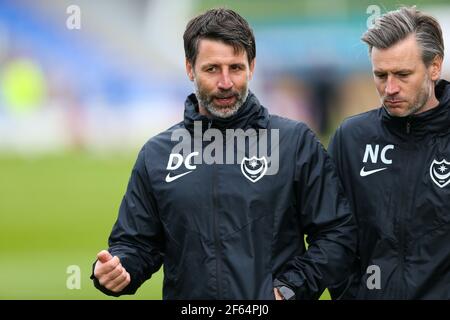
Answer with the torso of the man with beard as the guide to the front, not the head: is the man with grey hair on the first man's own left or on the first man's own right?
on the first man's own left

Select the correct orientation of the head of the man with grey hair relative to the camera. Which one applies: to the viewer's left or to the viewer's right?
to the viewer's left

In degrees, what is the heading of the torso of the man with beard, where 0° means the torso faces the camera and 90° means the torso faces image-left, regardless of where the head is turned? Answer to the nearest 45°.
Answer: approximately 0°
